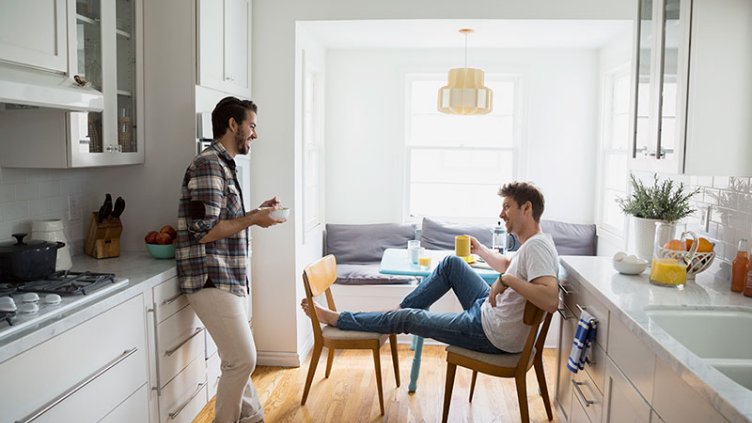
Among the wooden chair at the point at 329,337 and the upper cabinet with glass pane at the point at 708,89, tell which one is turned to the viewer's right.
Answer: the wooden chair

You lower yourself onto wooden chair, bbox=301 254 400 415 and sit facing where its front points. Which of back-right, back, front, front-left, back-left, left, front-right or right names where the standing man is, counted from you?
back-right

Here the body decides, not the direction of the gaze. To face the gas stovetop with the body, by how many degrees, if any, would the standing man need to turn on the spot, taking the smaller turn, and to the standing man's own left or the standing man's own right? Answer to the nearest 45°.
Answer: approximately 135° to the standing man's own right

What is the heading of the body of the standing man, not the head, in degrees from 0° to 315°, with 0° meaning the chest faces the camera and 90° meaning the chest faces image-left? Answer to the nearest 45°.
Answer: approximately 270°

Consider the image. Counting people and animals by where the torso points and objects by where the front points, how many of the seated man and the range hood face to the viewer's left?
1

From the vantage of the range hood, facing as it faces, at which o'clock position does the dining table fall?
The dining table is roughly at 10 o'clock from the range hood.

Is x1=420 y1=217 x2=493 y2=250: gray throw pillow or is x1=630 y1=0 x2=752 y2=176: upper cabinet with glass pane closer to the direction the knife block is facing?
the upper cabinet with glass pane

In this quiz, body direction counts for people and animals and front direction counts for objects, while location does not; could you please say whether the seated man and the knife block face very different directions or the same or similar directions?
very different directions

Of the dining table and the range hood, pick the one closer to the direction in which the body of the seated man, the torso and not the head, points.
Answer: the range hood

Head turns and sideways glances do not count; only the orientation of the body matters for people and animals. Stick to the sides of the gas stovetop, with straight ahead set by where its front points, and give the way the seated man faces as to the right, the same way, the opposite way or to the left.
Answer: the opposite way

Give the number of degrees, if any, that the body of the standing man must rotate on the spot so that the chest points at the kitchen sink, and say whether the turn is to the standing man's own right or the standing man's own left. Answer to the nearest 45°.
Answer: approximately 45° to the standing man's own right

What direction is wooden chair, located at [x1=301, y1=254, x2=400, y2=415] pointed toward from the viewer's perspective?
to the viewer's right

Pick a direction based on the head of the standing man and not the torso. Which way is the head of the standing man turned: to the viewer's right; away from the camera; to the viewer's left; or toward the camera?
to the viewer's right

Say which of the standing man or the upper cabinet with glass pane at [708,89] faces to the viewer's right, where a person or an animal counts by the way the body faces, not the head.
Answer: the standing man

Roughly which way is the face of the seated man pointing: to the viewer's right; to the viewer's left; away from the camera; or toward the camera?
to the viewer's left

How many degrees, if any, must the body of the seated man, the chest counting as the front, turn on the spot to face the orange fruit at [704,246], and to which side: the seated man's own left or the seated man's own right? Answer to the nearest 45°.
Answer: approximately 180°

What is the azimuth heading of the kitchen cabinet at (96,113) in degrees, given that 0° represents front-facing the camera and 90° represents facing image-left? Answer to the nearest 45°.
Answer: approximately 315°
